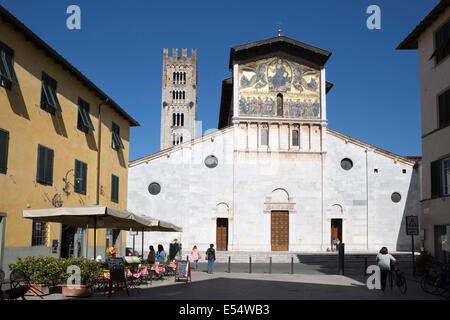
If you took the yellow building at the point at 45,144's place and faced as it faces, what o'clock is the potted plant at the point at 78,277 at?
The potted plant is roughly at 1 o'clock from the yellow building.

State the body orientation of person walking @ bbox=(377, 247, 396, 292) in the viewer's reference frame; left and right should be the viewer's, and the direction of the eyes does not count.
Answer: facing away from the viewer

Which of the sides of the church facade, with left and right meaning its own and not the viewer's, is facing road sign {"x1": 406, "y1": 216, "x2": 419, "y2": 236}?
front

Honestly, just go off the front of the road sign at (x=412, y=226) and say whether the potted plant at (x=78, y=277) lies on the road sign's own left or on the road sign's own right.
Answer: on the road sign's own right

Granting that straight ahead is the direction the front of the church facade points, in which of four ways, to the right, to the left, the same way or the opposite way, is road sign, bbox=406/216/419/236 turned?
the same way

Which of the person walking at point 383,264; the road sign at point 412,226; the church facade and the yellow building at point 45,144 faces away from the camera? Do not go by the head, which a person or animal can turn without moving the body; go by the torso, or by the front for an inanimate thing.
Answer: the person walking

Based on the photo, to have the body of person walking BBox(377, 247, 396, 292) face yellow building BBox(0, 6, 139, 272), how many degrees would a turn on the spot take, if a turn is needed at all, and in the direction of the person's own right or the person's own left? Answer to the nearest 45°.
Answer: approximately 90° to the person's own left

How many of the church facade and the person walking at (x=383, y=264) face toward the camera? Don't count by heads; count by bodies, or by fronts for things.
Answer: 1

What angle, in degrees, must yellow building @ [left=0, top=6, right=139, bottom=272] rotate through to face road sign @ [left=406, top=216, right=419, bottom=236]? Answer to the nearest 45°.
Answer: approximately 45° to its left

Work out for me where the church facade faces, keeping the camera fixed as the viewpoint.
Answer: facing the viewer

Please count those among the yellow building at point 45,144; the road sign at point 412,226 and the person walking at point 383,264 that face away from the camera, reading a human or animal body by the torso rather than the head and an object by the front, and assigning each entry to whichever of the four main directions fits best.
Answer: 1

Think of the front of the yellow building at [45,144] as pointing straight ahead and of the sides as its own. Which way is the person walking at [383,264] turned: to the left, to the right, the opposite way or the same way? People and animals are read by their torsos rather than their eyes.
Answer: to the left

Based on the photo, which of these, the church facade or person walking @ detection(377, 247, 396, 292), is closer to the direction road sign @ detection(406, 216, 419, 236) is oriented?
the person walking

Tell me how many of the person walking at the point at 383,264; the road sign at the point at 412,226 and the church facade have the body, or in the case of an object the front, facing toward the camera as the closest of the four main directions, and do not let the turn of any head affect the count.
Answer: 2

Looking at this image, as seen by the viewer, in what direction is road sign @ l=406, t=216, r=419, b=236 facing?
toward the camera

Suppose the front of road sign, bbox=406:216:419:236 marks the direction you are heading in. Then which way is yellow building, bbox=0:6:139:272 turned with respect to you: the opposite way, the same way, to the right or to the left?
to the left
